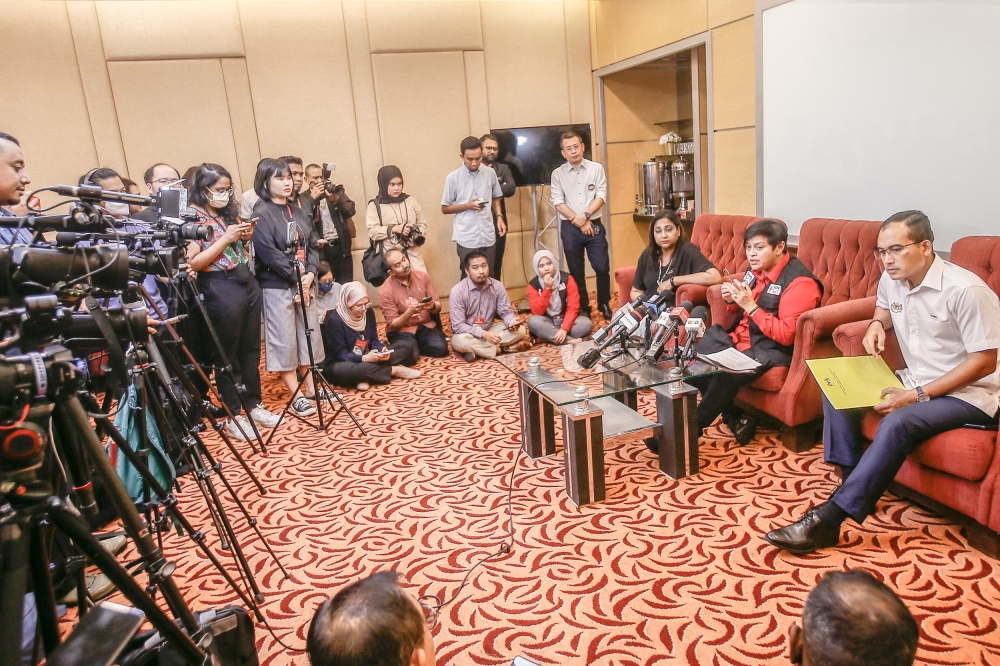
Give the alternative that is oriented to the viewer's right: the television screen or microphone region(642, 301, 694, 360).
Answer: the microphone

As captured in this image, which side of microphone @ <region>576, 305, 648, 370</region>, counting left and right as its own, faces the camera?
right

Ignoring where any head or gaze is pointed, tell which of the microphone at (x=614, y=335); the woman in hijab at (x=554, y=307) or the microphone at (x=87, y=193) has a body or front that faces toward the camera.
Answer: the woman in hijab

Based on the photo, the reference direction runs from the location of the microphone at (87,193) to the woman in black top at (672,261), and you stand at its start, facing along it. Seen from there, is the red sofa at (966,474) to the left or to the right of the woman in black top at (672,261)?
right

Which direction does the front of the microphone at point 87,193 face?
to the viewer's right

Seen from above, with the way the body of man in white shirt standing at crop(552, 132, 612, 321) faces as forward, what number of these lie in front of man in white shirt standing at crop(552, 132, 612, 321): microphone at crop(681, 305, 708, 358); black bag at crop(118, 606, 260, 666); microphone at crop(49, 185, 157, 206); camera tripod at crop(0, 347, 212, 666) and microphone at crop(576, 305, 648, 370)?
5

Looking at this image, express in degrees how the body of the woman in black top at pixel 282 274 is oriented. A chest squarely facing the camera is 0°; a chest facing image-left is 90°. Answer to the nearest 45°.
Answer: approximately 315°

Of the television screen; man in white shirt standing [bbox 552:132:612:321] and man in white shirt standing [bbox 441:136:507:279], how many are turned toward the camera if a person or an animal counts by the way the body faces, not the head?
3

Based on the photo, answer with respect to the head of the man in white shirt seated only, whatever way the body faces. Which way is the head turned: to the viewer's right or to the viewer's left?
to the viewer's left

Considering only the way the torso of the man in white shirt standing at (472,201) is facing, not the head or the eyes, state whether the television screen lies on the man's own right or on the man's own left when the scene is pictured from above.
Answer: on the man's own left

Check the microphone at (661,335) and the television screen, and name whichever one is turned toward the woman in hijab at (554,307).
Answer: the television screen

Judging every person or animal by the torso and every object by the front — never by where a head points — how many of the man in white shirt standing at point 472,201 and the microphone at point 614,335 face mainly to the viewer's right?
1

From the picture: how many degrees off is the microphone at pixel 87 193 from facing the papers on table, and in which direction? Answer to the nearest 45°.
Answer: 0° — it already faces it

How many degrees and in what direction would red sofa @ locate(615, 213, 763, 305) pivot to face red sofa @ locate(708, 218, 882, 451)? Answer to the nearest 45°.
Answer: approximately 45° to its left

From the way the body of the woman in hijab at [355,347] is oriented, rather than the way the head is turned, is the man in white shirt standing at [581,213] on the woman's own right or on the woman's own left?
on the woman's own left
